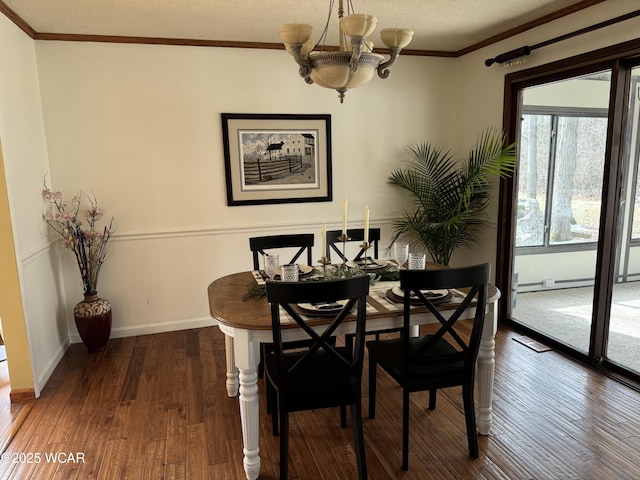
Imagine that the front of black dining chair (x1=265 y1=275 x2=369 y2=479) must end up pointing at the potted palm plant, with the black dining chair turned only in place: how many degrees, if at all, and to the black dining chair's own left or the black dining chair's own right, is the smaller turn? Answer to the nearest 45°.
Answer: approximately 45° to the black dining chair's own right

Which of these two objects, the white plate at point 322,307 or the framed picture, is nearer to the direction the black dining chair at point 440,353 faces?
the framed picture

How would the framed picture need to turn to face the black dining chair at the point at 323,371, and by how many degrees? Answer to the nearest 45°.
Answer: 0° — it already faces it

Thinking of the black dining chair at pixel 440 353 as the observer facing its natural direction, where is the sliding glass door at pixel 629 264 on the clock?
The sliding glass door is roughly at 3 o'clock from the black dining chair.

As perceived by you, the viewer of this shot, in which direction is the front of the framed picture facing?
facing the viewer

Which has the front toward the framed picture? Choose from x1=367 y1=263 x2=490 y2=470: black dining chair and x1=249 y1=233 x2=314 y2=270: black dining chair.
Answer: x1=367 y1=263 x2=490 y2=470: black dining chair

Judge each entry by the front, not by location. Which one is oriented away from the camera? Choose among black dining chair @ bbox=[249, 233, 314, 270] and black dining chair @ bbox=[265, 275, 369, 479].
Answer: black dining chair @ bbox=[265, 275, 369, 479]

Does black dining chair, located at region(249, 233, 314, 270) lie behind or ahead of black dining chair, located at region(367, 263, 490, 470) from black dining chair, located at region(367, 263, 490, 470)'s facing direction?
ahead

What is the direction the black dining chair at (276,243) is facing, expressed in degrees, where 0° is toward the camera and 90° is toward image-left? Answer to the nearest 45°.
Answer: approximately 0°

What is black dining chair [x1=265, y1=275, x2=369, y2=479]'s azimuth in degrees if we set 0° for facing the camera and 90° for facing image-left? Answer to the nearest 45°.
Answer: approximately 180°

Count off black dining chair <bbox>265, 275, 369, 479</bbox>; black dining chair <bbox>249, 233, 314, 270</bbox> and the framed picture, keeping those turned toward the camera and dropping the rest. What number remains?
2

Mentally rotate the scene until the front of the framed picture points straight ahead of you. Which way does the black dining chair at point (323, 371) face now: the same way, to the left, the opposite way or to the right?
the opposite way

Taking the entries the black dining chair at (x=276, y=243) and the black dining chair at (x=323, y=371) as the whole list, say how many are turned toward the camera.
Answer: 1

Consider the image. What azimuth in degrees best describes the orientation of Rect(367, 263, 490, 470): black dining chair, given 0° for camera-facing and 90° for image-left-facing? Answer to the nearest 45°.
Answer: approximately 135°

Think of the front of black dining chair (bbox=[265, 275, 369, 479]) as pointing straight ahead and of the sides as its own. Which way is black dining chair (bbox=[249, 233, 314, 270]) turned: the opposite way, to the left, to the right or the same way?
the opposite way

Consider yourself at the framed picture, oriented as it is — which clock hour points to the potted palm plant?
The potted palm plant is roughly at 9 o'clock from the framed picture.

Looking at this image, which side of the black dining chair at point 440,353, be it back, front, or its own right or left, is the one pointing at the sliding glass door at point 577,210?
right

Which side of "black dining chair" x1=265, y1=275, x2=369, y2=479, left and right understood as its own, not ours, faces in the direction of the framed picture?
front

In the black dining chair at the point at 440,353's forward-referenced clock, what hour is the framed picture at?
The framed picture is roughly at 12 o'clock from the black dining chair.
